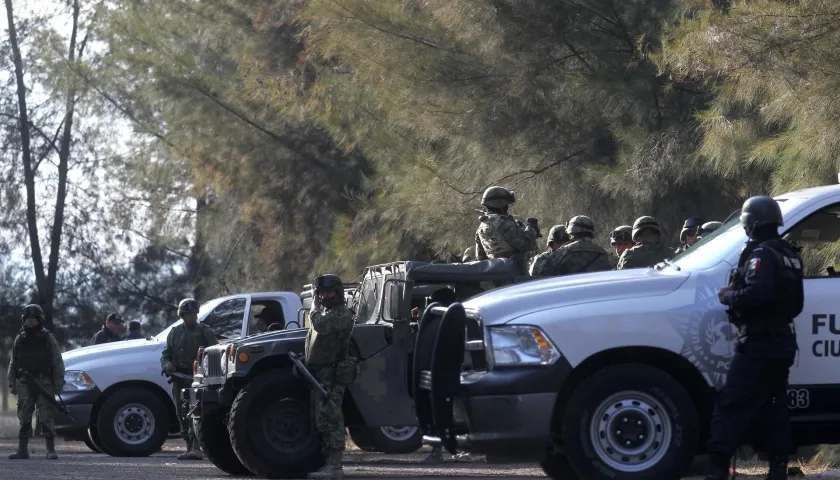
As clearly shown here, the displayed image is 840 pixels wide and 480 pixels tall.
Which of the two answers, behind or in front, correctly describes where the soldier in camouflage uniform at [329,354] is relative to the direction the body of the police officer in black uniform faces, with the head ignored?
in front

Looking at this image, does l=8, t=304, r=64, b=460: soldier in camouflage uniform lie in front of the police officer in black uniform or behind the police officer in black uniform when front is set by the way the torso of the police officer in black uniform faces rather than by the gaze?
in front

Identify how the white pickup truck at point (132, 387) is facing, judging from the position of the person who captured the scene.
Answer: facing to the left of the viewer

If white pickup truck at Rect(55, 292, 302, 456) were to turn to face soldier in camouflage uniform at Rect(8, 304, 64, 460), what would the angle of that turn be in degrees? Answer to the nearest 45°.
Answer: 0° — it already faces them

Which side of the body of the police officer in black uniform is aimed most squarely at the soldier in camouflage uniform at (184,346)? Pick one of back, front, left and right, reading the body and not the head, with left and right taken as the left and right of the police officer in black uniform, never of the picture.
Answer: front

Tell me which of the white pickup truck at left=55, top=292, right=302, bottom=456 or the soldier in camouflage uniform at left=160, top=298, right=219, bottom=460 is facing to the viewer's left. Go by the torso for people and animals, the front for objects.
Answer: the white pickup truck

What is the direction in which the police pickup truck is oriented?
to the viewer's left

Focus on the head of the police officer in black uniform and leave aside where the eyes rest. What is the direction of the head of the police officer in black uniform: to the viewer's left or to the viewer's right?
to the viewer's left

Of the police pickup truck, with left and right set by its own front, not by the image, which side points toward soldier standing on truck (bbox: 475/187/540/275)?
right

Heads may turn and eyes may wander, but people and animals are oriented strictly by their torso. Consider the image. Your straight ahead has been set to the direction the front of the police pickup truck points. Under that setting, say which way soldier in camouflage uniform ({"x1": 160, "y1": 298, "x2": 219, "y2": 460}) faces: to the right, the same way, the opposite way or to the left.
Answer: to the left

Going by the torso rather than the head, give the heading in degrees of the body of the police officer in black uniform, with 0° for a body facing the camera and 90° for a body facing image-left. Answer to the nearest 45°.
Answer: approximately 135°

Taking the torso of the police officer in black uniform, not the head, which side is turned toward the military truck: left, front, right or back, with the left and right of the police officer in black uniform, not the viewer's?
front

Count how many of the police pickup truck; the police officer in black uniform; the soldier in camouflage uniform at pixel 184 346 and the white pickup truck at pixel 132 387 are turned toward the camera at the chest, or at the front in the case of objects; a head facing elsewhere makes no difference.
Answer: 1

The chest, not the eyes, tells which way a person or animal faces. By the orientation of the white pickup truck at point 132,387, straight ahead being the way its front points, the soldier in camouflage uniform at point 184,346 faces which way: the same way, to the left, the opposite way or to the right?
to the left
